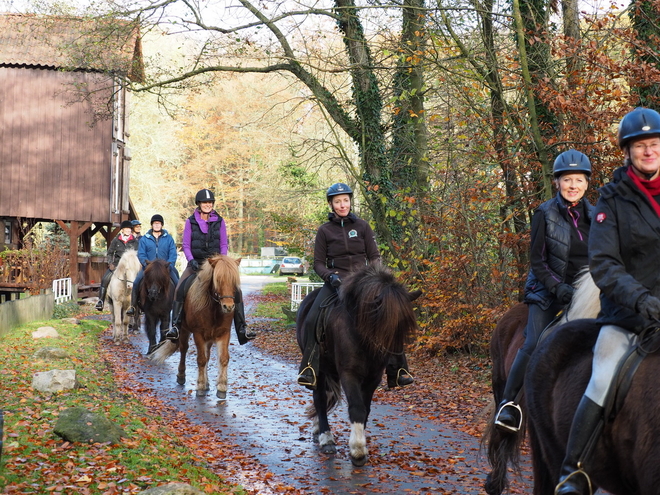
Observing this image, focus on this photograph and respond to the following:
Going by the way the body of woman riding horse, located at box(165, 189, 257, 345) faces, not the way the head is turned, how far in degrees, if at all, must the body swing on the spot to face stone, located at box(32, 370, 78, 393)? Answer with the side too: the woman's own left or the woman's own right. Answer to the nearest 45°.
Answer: approximately 45° to the woman's own right

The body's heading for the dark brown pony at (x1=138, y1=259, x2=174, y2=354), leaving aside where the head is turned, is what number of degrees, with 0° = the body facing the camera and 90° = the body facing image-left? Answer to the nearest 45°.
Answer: approximately 0°

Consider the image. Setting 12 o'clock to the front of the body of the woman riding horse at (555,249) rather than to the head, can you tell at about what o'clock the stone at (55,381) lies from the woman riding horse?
The stone is roughly at 5 o'clock from the woman riding horse.

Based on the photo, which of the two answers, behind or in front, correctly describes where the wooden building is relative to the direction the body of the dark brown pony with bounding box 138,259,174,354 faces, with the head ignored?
behind

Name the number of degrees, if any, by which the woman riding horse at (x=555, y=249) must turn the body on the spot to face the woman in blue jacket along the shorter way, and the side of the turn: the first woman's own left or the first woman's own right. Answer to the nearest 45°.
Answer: approximately 180°

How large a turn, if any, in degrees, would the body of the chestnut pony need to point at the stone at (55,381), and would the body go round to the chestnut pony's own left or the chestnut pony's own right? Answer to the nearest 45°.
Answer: approximately 90° to the chestnut pony's own right

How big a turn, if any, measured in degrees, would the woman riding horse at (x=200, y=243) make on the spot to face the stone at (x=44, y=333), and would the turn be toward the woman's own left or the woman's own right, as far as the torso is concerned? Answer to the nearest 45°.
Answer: approximately 135° to the woman's own right

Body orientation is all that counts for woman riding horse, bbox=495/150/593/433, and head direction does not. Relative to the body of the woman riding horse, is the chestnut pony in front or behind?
behind
